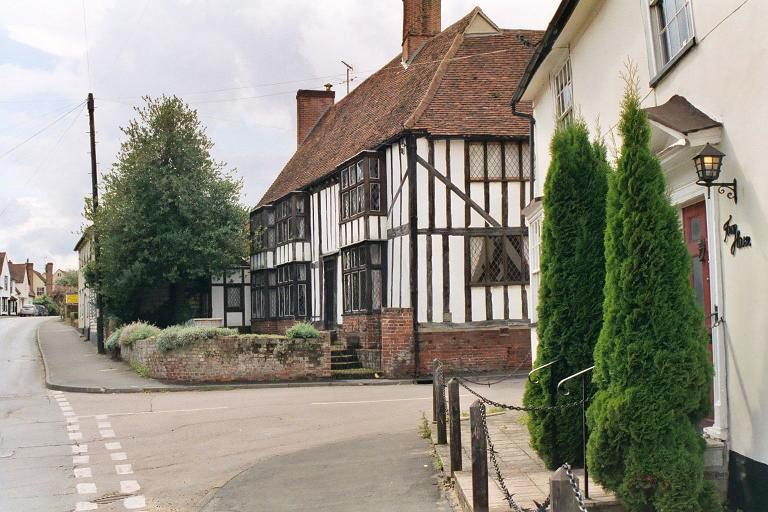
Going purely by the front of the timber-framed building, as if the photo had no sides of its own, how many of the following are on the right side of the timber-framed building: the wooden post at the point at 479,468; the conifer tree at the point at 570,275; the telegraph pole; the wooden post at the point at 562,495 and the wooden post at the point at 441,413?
1

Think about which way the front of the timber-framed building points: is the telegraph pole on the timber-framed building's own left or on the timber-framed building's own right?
on the timber-framed building's own right

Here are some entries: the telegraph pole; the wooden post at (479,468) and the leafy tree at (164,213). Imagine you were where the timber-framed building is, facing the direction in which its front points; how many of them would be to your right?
2

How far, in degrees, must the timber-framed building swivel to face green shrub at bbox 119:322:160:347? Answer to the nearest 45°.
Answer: approximately 45° to its right

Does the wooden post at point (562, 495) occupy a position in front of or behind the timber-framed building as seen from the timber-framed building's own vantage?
in front

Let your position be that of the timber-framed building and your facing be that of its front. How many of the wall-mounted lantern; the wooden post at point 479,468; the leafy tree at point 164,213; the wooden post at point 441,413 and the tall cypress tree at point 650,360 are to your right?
1

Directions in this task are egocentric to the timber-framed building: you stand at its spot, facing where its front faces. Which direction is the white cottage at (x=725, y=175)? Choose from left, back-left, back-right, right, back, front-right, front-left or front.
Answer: front-left

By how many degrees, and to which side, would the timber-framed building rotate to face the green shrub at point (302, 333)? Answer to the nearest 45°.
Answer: approximately 45° to its right

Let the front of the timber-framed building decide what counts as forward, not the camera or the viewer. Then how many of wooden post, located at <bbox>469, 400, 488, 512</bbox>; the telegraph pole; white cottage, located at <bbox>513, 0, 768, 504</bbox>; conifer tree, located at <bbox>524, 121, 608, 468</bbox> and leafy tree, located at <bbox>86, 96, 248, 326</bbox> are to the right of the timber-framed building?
2

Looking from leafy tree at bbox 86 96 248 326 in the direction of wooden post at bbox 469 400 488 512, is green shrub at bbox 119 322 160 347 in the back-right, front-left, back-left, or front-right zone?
front-right

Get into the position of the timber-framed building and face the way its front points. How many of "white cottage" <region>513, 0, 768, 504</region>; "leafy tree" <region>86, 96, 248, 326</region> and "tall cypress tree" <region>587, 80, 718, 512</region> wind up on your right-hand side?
1

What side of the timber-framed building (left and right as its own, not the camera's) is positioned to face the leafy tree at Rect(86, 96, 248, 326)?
right

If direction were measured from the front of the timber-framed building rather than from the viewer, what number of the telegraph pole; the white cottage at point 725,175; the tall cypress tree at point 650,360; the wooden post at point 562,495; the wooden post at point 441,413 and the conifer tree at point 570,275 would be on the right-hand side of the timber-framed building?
1

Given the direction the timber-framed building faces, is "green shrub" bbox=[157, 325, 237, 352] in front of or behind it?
in front

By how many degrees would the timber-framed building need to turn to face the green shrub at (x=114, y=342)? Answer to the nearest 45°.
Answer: approximately 90° to its right

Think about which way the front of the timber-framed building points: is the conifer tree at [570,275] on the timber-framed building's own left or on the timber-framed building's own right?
on the timber-framed building's own left

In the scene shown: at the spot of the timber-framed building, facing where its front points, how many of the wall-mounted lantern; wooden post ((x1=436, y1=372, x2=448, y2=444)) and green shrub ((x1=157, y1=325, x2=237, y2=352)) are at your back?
0
